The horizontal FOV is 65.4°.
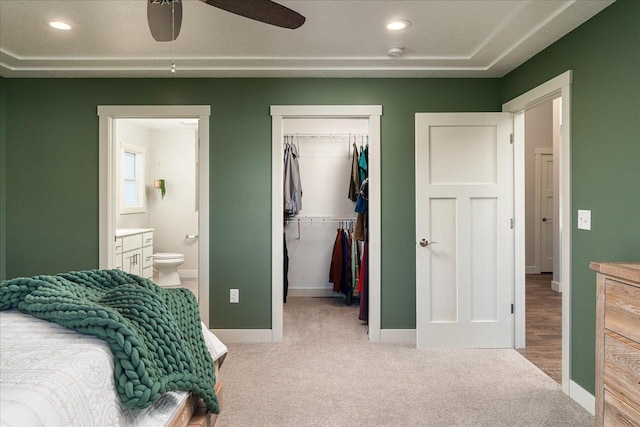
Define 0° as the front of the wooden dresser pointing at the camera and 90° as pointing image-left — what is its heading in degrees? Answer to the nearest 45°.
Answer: approximately 45°

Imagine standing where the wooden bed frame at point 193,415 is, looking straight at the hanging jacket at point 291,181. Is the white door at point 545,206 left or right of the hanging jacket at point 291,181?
right

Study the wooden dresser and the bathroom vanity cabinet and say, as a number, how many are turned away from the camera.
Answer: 0

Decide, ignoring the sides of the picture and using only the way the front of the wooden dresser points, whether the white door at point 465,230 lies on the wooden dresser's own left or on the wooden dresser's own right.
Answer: on the wooden dresser's own right

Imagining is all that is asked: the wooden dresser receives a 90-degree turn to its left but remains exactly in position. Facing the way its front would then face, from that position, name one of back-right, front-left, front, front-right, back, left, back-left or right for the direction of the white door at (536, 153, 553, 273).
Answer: back-left

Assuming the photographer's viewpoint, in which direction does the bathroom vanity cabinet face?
facing the viewer and to the right of the viewer

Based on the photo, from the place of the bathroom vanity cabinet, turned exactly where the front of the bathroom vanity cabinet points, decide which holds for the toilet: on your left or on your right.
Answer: on your left

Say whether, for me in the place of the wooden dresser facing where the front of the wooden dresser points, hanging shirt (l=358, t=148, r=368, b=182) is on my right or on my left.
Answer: on my right

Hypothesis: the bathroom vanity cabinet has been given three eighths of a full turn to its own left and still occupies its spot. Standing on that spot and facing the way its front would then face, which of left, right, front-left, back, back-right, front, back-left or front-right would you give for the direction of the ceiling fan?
back

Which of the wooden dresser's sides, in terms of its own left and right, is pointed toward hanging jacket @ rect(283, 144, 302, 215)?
right

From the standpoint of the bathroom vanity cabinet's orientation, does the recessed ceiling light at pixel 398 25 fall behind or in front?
in front

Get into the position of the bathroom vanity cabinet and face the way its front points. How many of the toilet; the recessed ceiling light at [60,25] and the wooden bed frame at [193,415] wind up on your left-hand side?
1

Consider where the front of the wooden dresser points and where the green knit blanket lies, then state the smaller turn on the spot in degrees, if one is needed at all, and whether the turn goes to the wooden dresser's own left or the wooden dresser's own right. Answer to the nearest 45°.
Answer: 0° — it already faces it
